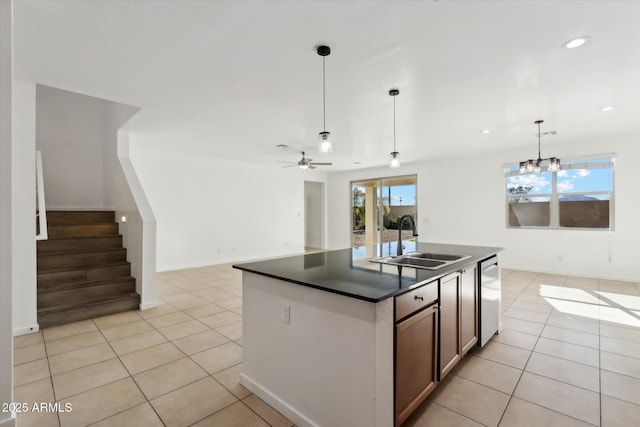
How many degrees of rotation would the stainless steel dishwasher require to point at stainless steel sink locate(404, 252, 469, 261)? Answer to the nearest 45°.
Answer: approximately 135° to its right

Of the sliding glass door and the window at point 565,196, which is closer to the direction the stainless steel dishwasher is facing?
the window

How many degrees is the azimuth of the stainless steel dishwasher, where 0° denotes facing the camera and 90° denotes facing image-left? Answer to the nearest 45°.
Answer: approximately 270°

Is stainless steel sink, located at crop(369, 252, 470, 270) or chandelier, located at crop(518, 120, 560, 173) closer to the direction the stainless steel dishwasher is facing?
the chandelier

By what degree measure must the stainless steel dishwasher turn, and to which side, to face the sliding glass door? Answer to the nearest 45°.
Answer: approximately 135° to its left

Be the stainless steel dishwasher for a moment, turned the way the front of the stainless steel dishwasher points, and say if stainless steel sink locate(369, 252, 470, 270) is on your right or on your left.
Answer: on your right
